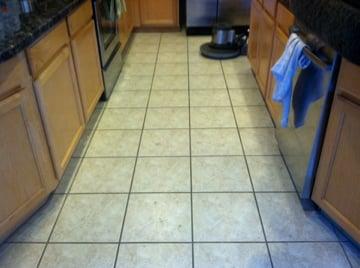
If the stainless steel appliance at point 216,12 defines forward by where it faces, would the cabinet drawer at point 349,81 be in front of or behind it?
in front

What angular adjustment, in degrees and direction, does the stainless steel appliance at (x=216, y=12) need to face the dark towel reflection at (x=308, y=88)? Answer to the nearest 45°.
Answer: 0° — it already faces it

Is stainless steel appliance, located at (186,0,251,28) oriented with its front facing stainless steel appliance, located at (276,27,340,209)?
yes

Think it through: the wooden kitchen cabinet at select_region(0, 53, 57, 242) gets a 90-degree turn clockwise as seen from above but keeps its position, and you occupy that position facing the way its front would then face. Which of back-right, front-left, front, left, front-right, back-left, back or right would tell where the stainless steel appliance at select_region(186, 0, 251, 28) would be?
back

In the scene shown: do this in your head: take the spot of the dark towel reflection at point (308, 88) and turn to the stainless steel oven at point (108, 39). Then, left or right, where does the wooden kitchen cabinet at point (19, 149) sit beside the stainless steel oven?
left

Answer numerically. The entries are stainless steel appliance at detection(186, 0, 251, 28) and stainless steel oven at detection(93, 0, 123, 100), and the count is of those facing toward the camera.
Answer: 1

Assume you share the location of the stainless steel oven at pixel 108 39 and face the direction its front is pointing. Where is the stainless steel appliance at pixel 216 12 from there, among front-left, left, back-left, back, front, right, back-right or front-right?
front-left

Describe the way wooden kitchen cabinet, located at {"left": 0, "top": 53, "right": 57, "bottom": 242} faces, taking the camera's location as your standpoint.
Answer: facing the viewer and to the right of the viewer

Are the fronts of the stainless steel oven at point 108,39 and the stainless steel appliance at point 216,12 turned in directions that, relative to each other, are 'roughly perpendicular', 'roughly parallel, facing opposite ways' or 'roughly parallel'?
roughly perpendicular

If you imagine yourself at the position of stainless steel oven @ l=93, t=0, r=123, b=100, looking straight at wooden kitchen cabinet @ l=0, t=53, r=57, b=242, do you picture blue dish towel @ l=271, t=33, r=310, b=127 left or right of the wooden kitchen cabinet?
left

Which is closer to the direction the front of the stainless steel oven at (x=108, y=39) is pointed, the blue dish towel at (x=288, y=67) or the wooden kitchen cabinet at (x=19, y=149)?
the blue dish towel

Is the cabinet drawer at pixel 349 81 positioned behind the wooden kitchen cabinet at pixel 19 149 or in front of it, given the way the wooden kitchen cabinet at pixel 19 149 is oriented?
in front

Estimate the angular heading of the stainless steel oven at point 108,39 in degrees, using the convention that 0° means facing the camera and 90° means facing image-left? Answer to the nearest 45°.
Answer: approximately 270°

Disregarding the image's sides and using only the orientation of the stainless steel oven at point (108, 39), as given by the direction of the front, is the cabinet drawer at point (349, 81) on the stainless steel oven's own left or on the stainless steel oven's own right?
on the stainless steel oven's own right
